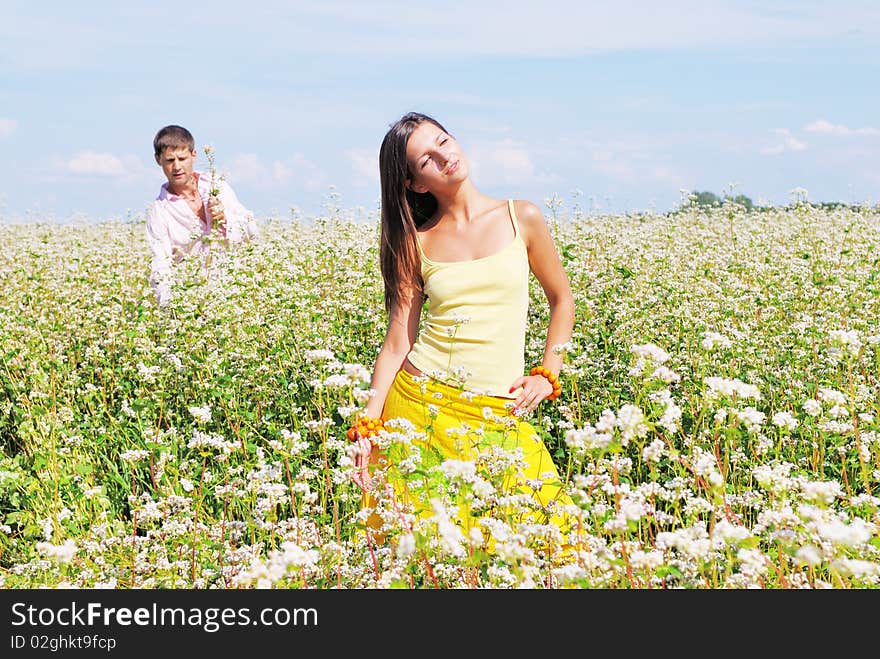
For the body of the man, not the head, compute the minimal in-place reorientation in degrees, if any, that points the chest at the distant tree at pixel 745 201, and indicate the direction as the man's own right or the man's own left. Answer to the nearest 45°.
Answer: approximately 135° to the man's own left

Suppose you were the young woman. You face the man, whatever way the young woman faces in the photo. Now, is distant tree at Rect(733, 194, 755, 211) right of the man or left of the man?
right

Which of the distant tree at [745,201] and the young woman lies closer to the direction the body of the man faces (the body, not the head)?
the young woman

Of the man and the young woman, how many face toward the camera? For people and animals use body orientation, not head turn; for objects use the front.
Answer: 2

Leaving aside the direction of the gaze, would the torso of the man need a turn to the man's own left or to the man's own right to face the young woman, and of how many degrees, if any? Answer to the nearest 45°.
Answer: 0° — they already face them

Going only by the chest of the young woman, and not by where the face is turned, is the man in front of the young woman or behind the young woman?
behind

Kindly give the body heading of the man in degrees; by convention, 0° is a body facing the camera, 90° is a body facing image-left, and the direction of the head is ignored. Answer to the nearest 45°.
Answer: approximately 0°

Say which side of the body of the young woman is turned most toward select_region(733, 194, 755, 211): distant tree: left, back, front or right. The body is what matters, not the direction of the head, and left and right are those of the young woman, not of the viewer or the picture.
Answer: back

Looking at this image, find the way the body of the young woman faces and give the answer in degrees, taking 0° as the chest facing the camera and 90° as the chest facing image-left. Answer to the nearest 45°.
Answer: approximately 0°
